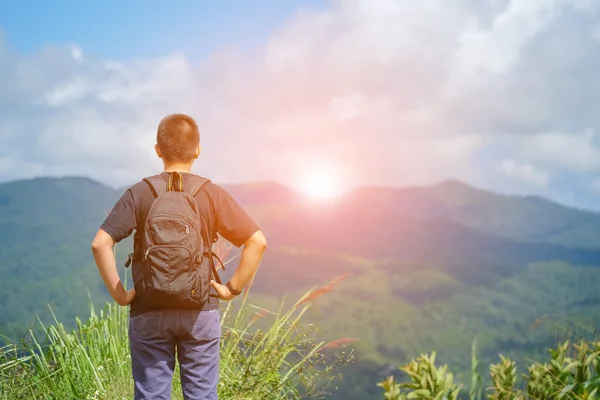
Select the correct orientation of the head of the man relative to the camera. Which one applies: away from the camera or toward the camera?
away from the camera

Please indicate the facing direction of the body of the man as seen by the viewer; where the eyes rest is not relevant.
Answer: away from the camera
